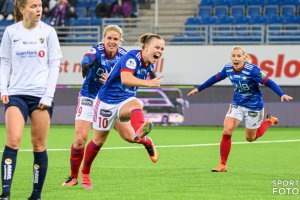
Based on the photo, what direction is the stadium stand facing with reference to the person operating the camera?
facing the viewer

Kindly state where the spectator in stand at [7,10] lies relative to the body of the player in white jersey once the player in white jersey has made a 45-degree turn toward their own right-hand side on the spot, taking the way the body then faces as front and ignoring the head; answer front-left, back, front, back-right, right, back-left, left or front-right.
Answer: back-right

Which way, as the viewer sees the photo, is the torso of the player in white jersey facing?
toward the camera

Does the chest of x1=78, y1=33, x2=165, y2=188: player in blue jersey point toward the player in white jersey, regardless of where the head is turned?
no

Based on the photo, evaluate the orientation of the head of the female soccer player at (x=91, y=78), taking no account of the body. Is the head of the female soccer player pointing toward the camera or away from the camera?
toward the camera

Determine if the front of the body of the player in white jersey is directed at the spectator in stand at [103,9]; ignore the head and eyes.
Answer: no

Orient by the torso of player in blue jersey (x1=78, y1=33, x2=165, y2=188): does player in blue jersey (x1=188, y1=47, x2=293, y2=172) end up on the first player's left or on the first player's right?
on the first player's left

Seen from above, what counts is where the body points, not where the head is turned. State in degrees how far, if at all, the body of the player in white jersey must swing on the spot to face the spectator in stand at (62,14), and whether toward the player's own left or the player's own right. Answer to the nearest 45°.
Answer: approximately 180°

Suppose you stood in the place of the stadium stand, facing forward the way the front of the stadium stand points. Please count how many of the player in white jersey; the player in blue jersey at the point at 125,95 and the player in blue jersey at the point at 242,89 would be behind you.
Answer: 0

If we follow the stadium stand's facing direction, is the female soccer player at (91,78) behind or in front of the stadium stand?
in front

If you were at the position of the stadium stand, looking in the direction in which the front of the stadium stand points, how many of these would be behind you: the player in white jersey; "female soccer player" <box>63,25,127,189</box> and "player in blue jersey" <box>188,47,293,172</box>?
0

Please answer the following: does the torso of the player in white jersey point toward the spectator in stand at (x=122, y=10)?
no

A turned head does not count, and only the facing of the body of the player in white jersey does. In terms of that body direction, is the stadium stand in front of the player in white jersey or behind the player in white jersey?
behind

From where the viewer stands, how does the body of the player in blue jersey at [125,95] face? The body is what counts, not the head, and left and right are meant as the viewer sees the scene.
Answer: facing the viewer and to the right of the viewer
